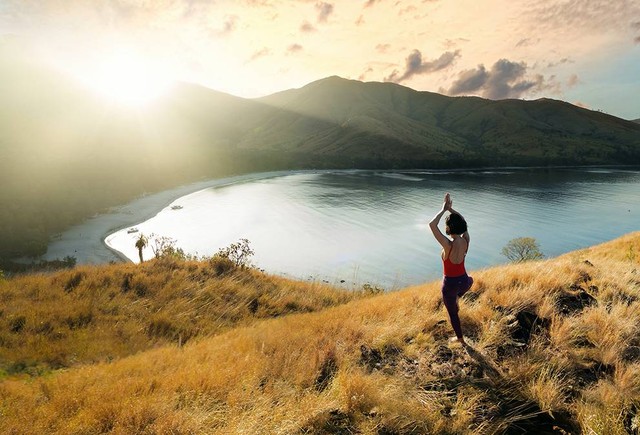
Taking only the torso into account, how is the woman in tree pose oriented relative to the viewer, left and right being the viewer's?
facing away from the viewer and to the left of the viewer
